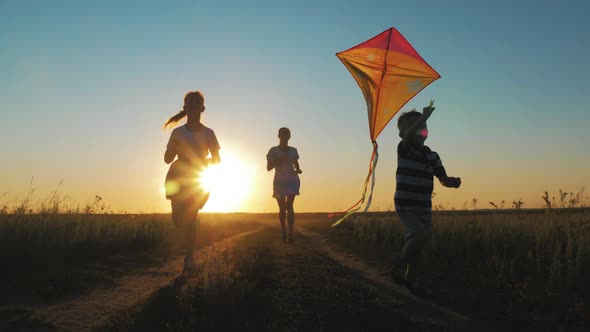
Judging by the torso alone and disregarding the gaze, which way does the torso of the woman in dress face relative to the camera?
toward the camera

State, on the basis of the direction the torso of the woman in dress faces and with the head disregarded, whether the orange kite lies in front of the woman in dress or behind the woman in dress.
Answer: in front
